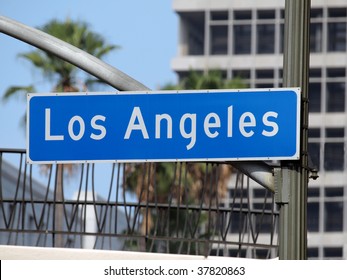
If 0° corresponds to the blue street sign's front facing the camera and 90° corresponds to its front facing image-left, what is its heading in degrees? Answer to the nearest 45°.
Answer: approximately 0°

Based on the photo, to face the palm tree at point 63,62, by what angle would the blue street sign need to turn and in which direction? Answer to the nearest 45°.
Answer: approximately 180°
